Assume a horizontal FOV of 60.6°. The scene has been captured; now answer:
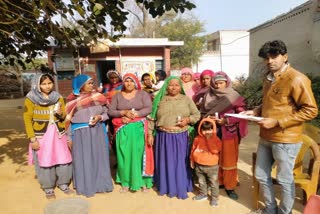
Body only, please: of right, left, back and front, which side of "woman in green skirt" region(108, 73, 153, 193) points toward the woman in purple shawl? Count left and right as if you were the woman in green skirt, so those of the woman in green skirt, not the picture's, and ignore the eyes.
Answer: left

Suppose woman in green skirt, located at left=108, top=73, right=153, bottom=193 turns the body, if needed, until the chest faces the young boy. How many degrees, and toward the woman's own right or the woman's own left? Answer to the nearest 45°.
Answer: approximately 45° to the woman's own left

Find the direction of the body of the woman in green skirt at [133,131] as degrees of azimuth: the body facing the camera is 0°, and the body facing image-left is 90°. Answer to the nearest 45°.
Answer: approximately 0°

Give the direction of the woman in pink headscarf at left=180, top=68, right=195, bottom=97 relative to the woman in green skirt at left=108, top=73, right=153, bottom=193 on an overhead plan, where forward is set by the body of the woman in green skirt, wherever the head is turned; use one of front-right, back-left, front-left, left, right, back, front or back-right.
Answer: back-left

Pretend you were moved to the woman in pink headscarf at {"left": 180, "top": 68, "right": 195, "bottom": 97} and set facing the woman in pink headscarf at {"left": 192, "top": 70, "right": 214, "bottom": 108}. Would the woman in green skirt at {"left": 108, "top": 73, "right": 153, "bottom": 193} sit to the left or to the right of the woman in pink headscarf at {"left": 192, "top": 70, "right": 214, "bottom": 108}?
right
